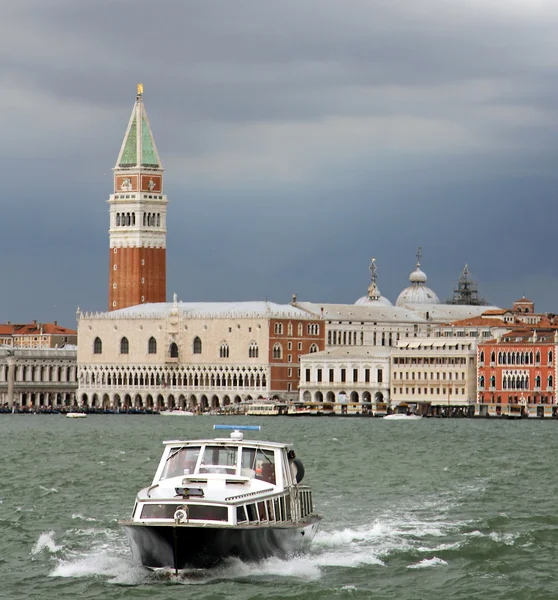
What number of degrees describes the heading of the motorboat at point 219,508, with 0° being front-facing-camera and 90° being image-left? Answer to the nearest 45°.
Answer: approximately 45°
